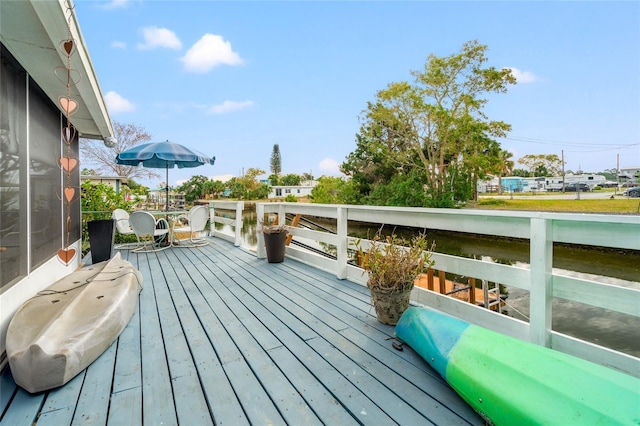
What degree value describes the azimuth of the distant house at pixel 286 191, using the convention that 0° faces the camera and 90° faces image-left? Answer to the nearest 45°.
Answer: approximately 0°

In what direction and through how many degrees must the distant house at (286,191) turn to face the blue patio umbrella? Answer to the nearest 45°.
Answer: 0° — it already faces it

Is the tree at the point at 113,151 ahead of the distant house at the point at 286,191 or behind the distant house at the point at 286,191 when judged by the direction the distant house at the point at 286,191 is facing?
ahead

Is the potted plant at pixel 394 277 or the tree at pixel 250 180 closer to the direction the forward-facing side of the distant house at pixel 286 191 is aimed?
the potted plant

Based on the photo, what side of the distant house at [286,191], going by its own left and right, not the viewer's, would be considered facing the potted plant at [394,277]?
front

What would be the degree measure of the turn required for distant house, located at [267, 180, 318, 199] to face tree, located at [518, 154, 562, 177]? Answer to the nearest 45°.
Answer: approximately 90° to its left

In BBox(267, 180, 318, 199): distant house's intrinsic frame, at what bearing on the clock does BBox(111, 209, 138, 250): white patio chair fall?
The white patio chair is roughly at 12 o'clock from the distant house.
